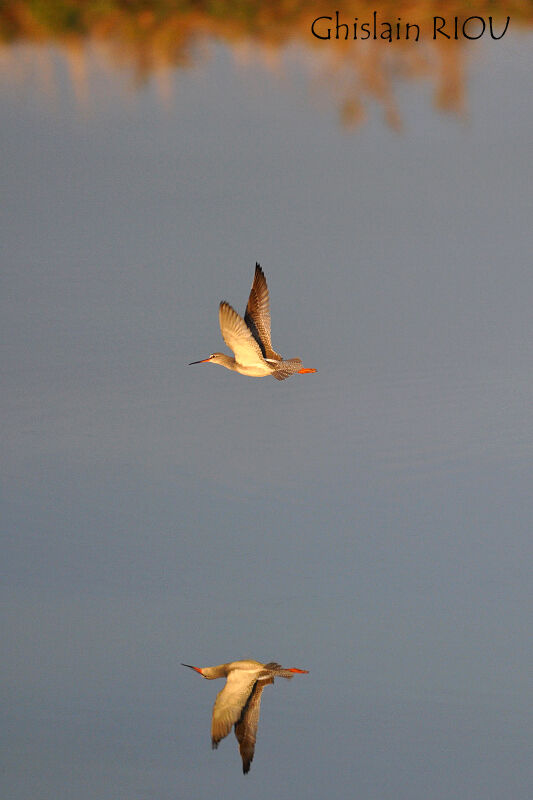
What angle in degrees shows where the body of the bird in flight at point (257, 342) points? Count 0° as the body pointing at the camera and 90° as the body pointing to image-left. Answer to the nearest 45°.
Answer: approximately 90°
